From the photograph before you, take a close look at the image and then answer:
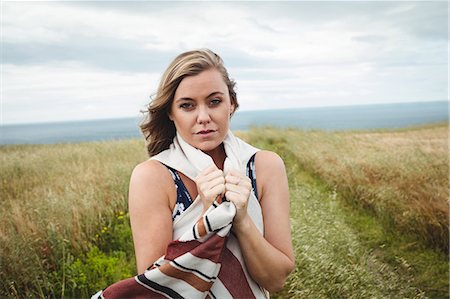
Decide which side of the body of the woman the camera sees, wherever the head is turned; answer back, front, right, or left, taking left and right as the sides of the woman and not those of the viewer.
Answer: front

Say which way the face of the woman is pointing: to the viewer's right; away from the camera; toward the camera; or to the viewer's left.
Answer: toward the camera
